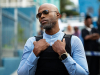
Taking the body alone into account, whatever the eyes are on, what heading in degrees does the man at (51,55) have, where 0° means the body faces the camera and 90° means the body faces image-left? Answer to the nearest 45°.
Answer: approximately 0°

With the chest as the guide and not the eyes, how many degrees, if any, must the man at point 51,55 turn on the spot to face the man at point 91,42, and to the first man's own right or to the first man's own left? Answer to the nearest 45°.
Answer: approximately 180°
